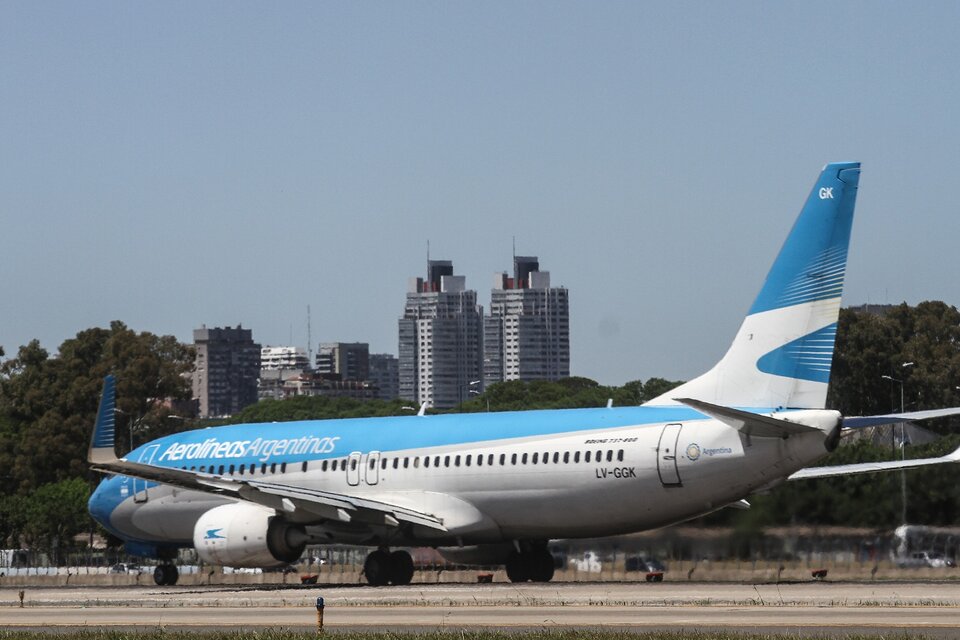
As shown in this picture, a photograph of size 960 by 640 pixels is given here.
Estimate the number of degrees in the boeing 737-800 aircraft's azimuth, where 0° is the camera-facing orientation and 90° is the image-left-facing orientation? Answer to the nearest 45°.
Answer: approximately 135°
